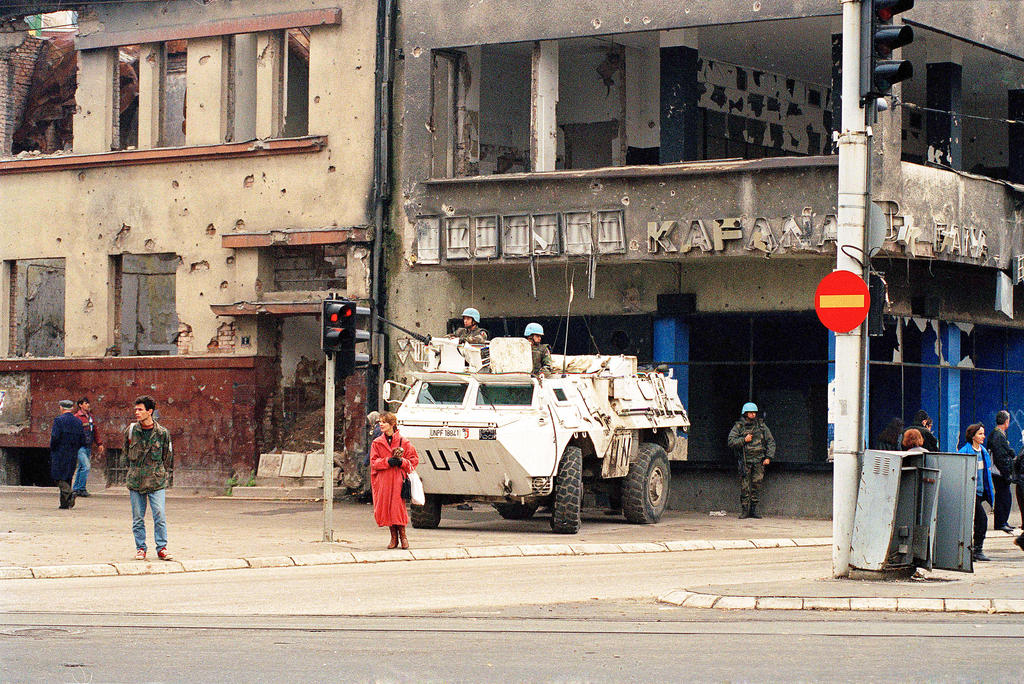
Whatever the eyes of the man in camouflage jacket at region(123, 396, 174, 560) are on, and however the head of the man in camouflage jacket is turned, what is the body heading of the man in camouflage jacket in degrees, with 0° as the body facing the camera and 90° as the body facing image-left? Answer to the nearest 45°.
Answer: approximately 0°

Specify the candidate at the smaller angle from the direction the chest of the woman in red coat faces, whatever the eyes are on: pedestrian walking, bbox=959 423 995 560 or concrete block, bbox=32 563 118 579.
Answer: the concrete block

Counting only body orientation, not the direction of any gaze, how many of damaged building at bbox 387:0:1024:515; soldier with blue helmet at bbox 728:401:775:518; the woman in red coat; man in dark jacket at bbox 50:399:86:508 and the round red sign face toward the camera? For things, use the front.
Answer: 4

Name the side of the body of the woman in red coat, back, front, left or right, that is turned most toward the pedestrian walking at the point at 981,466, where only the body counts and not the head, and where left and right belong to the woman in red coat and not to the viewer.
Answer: left

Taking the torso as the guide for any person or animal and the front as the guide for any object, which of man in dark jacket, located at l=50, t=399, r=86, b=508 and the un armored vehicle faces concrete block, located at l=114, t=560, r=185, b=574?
the un armored vehicle

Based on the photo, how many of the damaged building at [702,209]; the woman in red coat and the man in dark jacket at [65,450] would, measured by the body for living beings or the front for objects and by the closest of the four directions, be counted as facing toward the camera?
2

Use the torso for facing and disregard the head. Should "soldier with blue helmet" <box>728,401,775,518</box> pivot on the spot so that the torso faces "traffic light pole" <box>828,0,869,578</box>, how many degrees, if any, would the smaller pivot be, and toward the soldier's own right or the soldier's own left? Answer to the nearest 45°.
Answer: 0° — they already face it

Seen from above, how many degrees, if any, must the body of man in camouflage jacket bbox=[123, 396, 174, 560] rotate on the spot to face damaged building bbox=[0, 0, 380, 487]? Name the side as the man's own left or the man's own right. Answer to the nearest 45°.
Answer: approximately 180°

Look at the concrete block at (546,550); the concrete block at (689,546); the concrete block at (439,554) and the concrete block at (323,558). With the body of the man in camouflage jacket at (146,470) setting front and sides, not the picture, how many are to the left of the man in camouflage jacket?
4
